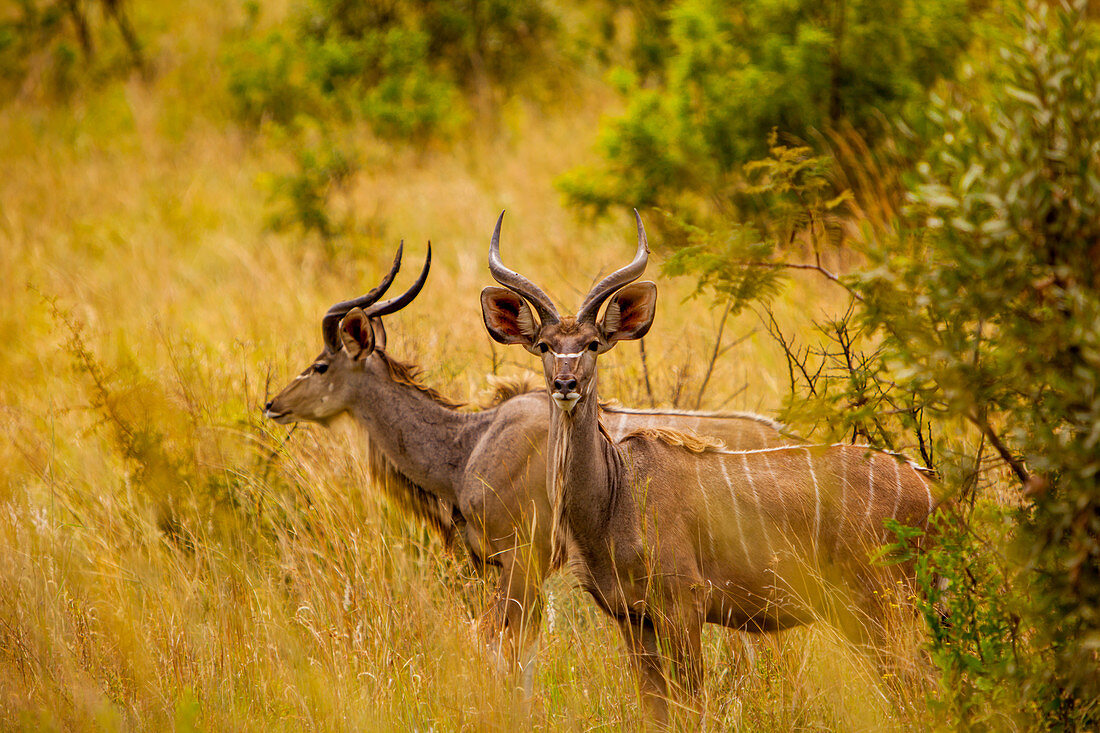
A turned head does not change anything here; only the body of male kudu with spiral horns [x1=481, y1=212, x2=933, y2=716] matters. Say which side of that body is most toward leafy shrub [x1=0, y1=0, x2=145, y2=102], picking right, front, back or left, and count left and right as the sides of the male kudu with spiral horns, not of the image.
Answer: right

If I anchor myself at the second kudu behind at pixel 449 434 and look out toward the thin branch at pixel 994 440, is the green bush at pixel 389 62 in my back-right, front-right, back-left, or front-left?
back-left

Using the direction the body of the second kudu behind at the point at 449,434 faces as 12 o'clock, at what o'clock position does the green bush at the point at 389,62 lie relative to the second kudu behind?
The green bush is roughly at 3 o'clock from the second kudu behind.

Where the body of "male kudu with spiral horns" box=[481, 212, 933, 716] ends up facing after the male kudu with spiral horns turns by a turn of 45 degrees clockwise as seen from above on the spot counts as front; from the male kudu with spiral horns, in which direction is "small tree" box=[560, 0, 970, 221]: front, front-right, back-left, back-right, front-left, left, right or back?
right

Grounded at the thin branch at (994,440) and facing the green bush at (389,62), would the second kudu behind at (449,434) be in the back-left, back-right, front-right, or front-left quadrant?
front-left

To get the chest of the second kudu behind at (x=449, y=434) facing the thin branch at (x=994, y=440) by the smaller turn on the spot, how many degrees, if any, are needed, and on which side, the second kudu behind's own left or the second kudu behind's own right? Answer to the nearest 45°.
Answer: approximately 135° to the second kudu behind's own left

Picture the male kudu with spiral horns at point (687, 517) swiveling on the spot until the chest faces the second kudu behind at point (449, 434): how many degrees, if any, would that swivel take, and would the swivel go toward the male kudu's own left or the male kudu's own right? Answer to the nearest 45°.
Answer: approximately 90° to the male kudu's own right

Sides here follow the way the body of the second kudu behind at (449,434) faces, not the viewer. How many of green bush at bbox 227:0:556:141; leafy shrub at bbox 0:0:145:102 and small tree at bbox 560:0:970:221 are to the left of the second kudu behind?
0

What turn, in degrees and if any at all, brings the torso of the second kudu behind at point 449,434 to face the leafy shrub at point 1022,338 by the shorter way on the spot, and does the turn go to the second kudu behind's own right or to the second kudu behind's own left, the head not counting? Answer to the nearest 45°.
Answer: approximately 135° to the second kudu behind's own left

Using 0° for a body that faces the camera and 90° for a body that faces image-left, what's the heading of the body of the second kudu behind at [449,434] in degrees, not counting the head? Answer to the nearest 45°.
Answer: approximately 90°

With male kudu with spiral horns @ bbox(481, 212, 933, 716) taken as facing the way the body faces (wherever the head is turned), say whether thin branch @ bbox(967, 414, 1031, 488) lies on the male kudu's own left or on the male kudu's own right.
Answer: on the male kudu's own left

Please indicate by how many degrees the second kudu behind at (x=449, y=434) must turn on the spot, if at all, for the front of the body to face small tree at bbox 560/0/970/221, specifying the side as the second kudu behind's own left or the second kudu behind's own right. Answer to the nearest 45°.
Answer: approximately 135° to the second kudu behind's own right

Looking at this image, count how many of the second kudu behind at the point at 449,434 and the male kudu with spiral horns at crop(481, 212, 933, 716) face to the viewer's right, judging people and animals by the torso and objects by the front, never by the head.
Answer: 0
